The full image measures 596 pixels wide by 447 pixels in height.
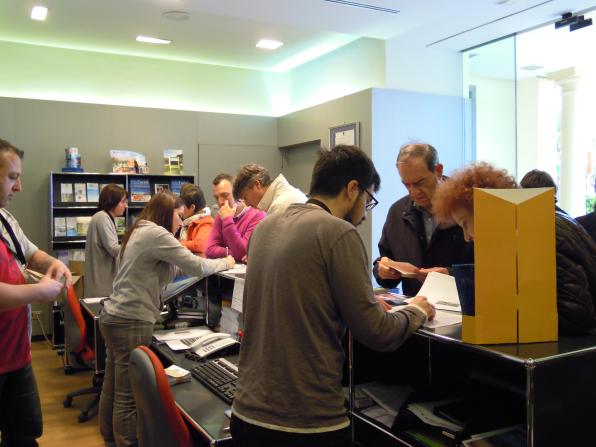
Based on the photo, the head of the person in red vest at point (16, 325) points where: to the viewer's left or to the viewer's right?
to the viewer's right

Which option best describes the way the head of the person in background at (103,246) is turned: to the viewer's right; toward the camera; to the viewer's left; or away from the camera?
to the viewer's right

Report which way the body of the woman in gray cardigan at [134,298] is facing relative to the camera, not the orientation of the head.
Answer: to the viewer's right

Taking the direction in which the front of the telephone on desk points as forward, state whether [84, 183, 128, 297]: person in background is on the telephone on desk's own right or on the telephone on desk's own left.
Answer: on the telephone on desk's own right

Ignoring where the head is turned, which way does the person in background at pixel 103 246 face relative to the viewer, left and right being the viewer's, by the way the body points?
facing to the right of the viewer

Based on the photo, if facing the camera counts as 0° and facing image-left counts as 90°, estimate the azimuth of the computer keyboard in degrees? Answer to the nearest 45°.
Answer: approximately 45°
